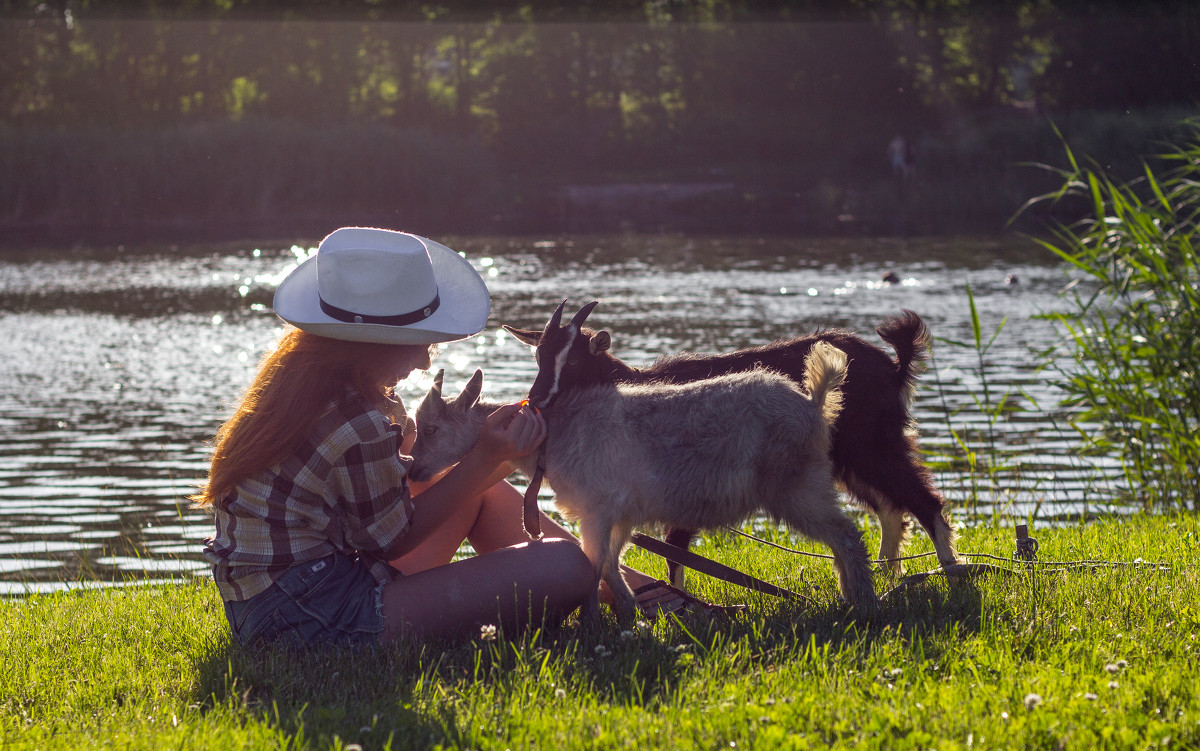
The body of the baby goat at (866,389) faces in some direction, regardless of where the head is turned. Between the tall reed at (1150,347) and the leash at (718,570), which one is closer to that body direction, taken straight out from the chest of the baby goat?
the leash

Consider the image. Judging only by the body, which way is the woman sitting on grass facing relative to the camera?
to the viewer's right

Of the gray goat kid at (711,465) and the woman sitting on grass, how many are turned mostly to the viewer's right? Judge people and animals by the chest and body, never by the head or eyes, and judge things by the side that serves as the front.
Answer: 1

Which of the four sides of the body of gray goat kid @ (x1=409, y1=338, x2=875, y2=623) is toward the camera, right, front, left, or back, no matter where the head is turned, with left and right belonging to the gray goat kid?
left

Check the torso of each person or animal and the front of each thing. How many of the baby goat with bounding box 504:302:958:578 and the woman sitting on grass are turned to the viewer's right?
1

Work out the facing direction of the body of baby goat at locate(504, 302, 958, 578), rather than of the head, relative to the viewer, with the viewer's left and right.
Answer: facing to the left of the viewer

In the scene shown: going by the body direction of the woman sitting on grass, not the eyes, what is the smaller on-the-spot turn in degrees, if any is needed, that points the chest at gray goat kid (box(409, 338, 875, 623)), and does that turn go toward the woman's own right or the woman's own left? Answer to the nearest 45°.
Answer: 0° — they already face it

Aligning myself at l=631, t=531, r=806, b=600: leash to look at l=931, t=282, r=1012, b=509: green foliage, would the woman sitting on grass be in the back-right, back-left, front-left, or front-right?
back-left

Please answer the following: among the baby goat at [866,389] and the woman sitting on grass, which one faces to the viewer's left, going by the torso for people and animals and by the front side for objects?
the baby goat

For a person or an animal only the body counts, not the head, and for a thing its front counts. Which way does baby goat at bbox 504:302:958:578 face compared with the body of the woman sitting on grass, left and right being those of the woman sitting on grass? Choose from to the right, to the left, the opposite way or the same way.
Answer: the opposite way

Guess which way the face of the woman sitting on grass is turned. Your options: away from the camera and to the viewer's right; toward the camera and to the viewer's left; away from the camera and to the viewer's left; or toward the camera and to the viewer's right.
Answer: away from the camera and to the viewer's right
